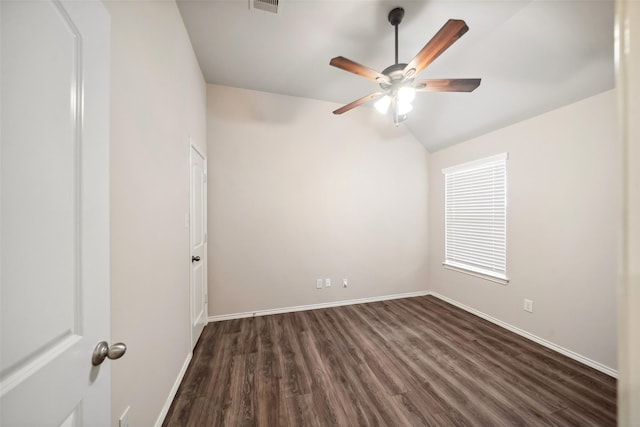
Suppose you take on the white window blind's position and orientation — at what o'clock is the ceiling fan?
The ceiling fan is roughly at 11 o'clock from the white window blind.

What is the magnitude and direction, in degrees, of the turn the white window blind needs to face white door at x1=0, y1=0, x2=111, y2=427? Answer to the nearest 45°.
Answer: approximately 45° to its left

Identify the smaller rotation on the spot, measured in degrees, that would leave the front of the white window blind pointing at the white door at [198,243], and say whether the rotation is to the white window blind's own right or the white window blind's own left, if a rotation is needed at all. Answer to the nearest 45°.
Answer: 0° — it already faces it

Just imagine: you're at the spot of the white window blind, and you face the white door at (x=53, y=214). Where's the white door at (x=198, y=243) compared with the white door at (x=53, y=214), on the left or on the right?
right

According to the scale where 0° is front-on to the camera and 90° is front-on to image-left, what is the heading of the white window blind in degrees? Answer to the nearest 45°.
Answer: approximately 45°

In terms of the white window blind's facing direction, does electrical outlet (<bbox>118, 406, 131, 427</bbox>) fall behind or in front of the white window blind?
in front
